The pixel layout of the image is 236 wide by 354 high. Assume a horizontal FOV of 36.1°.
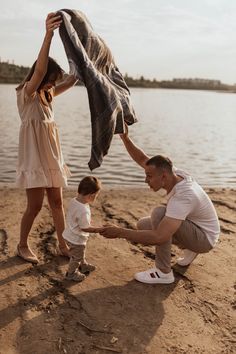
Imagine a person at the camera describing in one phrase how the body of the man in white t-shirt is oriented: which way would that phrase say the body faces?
to the viewer's left

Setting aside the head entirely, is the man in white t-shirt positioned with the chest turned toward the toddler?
yes
